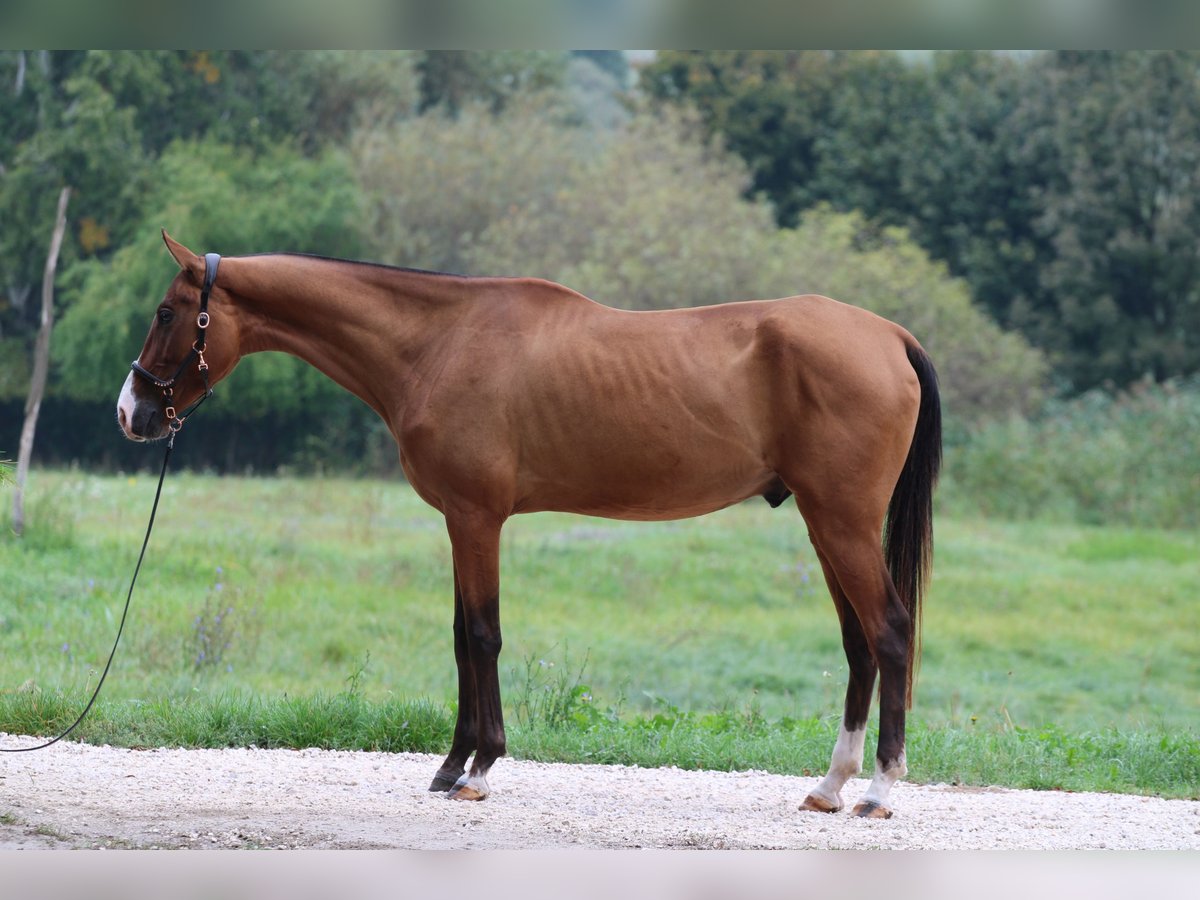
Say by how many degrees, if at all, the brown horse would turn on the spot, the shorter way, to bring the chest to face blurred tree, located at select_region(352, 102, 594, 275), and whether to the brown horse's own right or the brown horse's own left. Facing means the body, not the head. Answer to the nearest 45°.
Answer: approximately 90° to the brown horse's own right

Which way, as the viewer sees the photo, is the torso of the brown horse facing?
to the viewer's left

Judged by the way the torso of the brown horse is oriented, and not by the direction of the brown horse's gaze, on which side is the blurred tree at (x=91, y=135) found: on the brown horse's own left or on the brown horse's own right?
on the brown horse's own right
